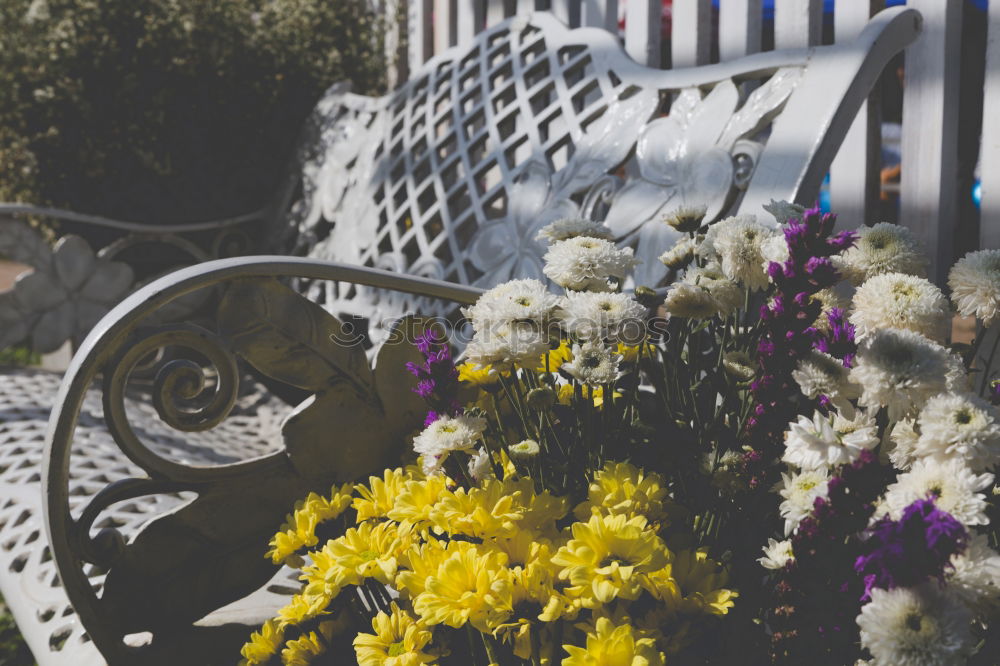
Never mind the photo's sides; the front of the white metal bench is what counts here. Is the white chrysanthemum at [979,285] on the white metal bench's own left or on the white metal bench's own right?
on the white metal bench's own left

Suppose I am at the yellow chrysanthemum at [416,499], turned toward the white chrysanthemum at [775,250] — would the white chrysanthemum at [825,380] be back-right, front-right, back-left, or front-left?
front-right

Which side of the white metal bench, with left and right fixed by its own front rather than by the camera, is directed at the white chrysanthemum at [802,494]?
left

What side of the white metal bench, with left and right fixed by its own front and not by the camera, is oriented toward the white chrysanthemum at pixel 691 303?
left

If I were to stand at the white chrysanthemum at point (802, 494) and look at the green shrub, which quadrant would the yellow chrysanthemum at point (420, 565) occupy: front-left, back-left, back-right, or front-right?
front-left

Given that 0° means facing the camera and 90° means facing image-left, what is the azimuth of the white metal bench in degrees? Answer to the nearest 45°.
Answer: approximately 45°
